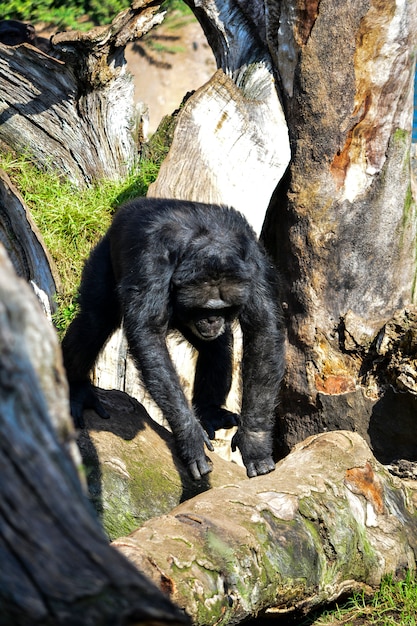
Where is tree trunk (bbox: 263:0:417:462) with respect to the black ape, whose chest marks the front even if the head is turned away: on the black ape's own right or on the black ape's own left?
on the black ape's own left

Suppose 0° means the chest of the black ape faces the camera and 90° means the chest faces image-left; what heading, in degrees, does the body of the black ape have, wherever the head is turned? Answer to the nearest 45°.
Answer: approximately 315°
